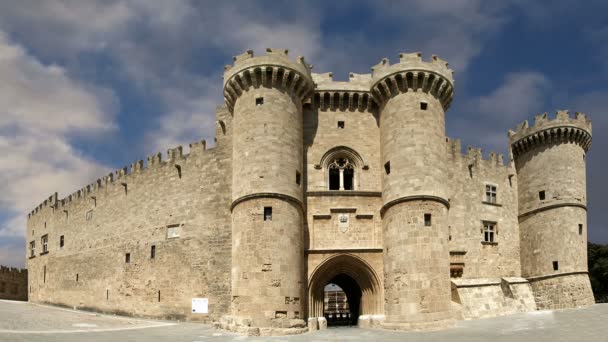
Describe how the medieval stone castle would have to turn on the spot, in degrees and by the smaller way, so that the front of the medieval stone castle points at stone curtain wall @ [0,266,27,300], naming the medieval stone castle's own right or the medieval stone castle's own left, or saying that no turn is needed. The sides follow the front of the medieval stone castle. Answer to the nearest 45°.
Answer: approximately 135° to the medieval stone castle's own right

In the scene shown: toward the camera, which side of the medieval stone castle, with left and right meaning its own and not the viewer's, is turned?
front
